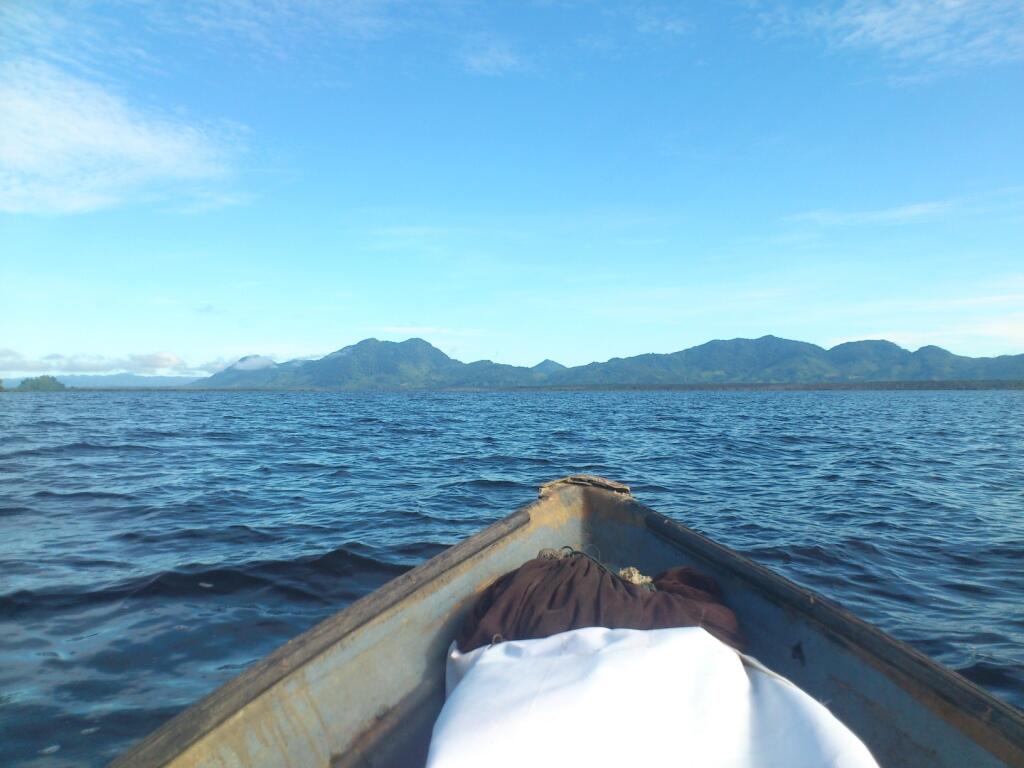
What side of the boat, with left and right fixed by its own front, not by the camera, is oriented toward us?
back
